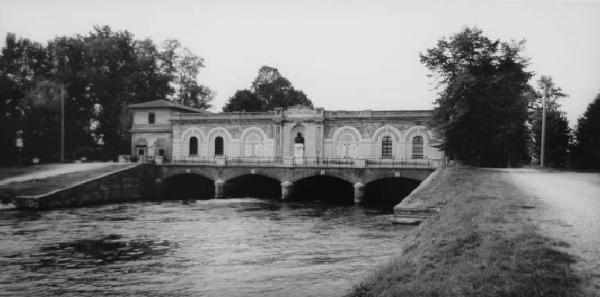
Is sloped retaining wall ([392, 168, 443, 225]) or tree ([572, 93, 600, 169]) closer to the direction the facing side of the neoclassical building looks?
the sloped retaining wall

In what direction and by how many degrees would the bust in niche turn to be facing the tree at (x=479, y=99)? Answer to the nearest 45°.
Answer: approximately 45° to its left

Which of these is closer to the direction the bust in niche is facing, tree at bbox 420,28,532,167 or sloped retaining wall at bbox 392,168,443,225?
the sloped retaining wall

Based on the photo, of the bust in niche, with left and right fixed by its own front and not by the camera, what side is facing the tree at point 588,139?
left

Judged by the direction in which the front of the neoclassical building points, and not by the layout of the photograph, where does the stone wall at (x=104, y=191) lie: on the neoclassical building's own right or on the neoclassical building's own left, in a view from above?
on the neoclassical building's own right

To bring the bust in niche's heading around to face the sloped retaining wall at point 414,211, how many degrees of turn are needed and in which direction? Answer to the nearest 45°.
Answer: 0° — it already faces it

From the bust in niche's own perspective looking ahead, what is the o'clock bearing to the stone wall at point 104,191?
The stone wall is roughly at 2 o'clock from the bust in niche.

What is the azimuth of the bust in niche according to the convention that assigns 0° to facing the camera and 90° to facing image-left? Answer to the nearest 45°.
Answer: approximately 0°

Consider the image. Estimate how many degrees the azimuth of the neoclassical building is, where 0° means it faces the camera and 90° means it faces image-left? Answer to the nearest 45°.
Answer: approximately 0°
